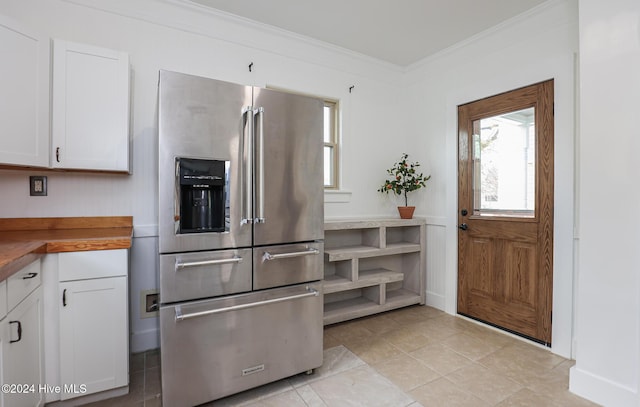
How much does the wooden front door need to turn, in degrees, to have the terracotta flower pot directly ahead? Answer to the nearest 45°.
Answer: approximately 45° to its right

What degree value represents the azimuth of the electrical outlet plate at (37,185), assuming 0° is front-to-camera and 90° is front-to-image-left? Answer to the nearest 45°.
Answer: approximately 0°

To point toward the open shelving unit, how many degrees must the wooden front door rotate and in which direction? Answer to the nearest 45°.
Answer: approximately 45° to its right

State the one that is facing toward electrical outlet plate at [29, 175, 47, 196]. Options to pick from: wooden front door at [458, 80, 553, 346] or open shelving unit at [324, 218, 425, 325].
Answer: the wooden front door

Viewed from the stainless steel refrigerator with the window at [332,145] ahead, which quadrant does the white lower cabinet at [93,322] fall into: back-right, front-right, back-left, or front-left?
back-left

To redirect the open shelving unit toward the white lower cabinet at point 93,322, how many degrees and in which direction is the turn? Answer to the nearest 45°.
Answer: approximately 90° to its right

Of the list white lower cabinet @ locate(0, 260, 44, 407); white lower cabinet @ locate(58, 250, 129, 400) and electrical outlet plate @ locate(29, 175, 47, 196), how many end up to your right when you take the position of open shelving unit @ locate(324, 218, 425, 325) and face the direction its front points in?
3

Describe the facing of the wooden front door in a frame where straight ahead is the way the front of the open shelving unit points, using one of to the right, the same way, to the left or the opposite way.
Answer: to the right

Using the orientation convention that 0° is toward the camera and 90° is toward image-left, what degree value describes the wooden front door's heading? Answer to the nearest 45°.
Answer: approximately 45°

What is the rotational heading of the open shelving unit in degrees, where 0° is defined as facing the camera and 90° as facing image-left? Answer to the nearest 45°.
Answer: approximately 315°
